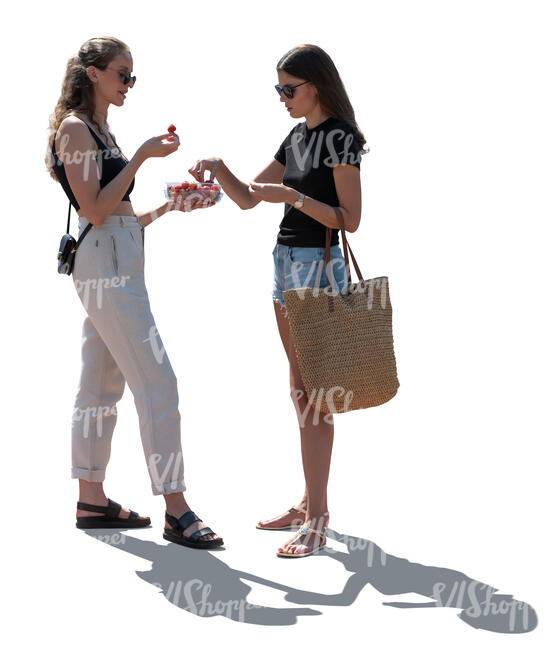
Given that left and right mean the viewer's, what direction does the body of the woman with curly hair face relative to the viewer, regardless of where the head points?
facing to the right of the viewer

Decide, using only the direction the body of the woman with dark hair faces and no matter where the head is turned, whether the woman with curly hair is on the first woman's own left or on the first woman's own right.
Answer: on the first woman's own right

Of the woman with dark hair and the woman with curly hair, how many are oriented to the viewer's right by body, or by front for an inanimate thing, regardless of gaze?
1

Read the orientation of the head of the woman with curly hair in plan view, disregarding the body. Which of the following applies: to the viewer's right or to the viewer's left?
to the viewer's right

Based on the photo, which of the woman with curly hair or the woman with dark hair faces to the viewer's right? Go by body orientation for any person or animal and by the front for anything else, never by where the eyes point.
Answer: the woman with curly hair

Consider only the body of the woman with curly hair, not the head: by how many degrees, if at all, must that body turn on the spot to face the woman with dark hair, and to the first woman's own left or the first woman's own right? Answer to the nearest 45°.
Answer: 0° — they already face them

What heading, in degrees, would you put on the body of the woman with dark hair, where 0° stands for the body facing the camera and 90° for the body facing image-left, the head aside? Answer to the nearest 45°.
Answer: approximately 45°
